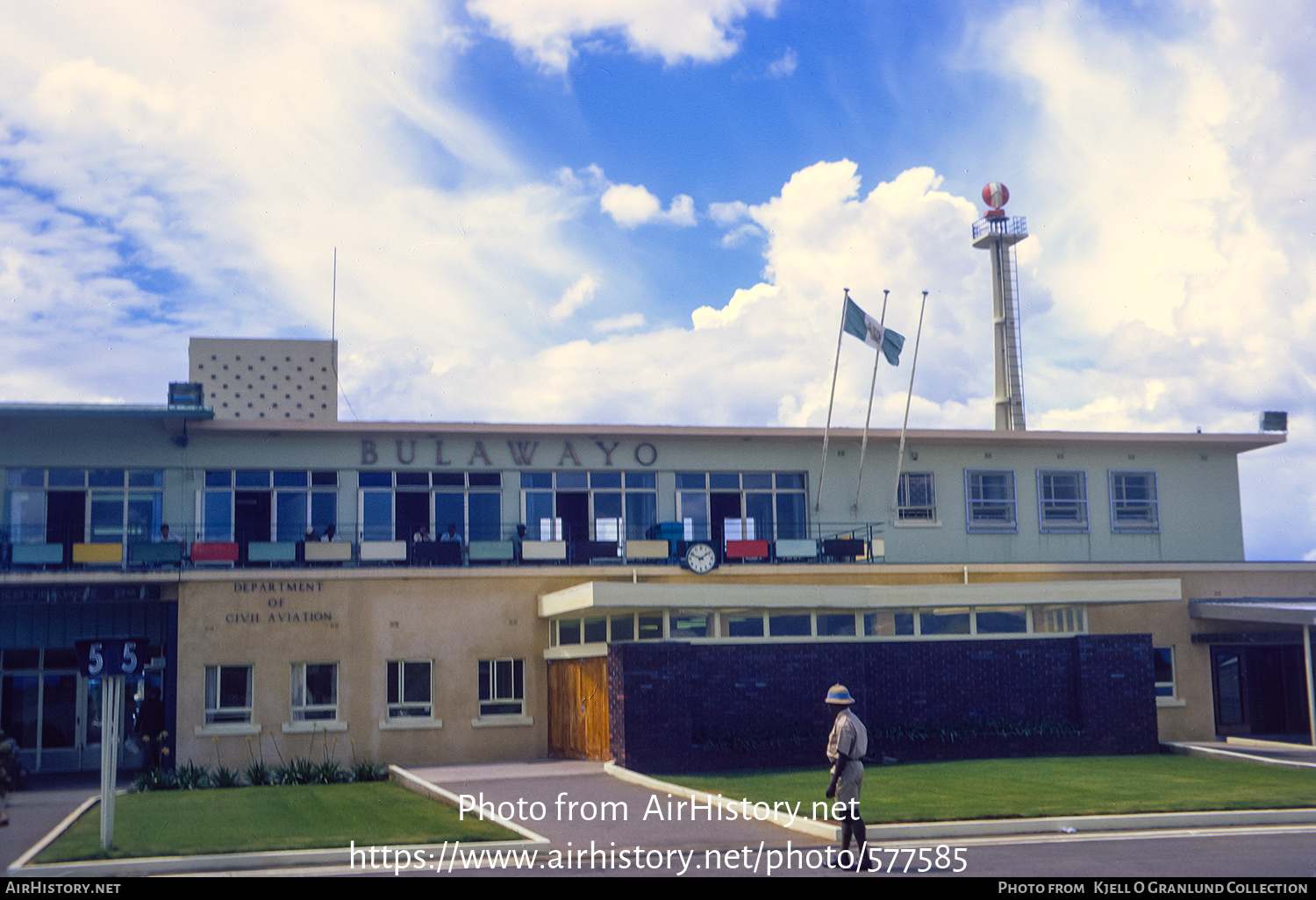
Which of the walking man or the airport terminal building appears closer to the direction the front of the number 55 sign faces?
the walking man

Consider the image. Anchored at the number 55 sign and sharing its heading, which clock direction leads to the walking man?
The walking man is roughly at 10 o'clock from the number 55 sign.

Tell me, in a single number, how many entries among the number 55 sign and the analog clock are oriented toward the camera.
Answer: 2

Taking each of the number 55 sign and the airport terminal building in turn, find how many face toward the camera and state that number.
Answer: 2

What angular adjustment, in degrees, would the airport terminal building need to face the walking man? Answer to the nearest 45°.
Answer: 0° — it already faces them
